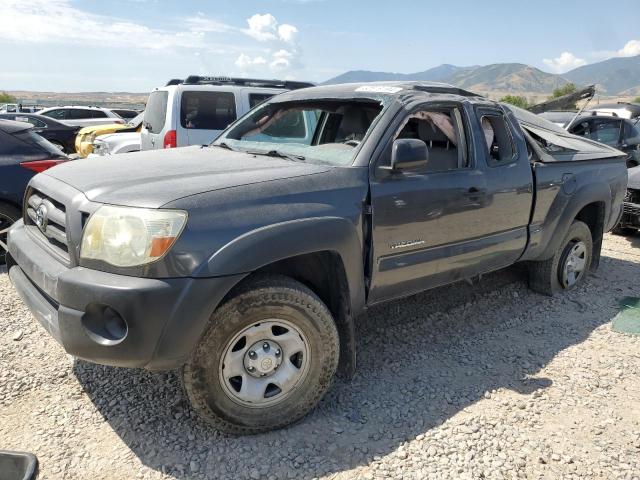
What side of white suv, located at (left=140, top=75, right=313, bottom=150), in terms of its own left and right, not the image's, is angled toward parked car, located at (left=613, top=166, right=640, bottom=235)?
right

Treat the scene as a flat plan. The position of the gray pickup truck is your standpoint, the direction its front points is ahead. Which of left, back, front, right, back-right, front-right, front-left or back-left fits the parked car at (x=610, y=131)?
back

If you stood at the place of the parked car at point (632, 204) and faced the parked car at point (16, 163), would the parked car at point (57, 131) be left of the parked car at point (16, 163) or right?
right

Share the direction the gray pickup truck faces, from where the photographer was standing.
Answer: facing the viewer and to the left of the viewer

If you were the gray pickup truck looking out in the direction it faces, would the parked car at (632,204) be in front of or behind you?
behind

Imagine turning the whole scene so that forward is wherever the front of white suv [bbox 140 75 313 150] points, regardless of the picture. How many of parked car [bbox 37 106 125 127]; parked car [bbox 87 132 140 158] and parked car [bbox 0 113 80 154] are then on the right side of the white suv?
0

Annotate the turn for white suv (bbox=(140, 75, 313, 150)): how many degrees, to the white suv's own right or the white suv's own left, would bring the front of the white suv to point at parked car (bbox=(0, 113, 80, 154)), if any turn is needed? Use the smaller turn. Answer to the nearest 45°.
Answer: approximately 90° to the white suv's own left

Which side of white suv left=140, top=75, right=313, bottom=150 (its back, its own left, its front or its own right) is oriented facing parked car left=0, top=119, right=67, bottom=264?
back

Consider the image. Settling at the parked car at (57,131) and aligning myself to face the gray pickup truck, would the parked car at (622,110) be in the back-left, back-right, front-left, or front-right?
front-left

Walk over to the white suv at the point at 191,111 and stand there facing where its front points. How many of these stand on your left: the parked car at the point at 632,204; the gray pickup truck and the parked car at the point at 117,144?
1

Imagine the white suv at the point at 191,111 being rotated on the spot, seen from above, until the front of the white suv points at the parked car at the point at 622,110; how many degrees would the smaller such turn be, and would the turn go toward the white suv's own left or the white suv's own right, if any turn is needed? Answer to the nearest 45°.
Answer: approximately 45° to the white suv's own right

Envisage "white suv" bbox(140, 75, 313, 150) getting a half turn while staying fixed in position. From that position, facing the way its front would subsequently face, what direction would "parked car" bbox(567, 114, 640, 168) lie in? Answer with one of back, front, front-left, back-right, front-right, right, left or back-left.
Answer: back-left

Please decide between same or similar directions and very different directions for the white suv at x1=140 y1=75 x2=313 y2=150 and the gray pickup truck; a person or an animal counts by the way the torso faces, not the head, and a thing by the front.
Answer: very different directions

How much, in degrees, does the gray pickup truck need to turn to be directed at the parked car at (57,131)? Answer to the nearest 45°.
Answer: approximately 90° to its right

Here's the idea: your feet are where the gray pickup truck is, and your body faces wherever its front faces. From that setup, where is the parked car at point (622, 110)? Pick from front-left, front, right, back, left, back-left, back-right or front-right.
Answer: back

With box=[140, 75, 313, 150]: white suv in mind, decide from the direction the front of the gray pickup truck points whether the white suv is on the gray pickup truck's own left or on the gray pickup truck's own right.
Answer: on the gray pickup truck's own right

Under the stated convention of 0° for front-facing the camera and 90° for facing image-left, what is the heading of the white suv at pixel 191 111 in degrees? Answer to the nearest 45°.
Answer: approximately 225°
